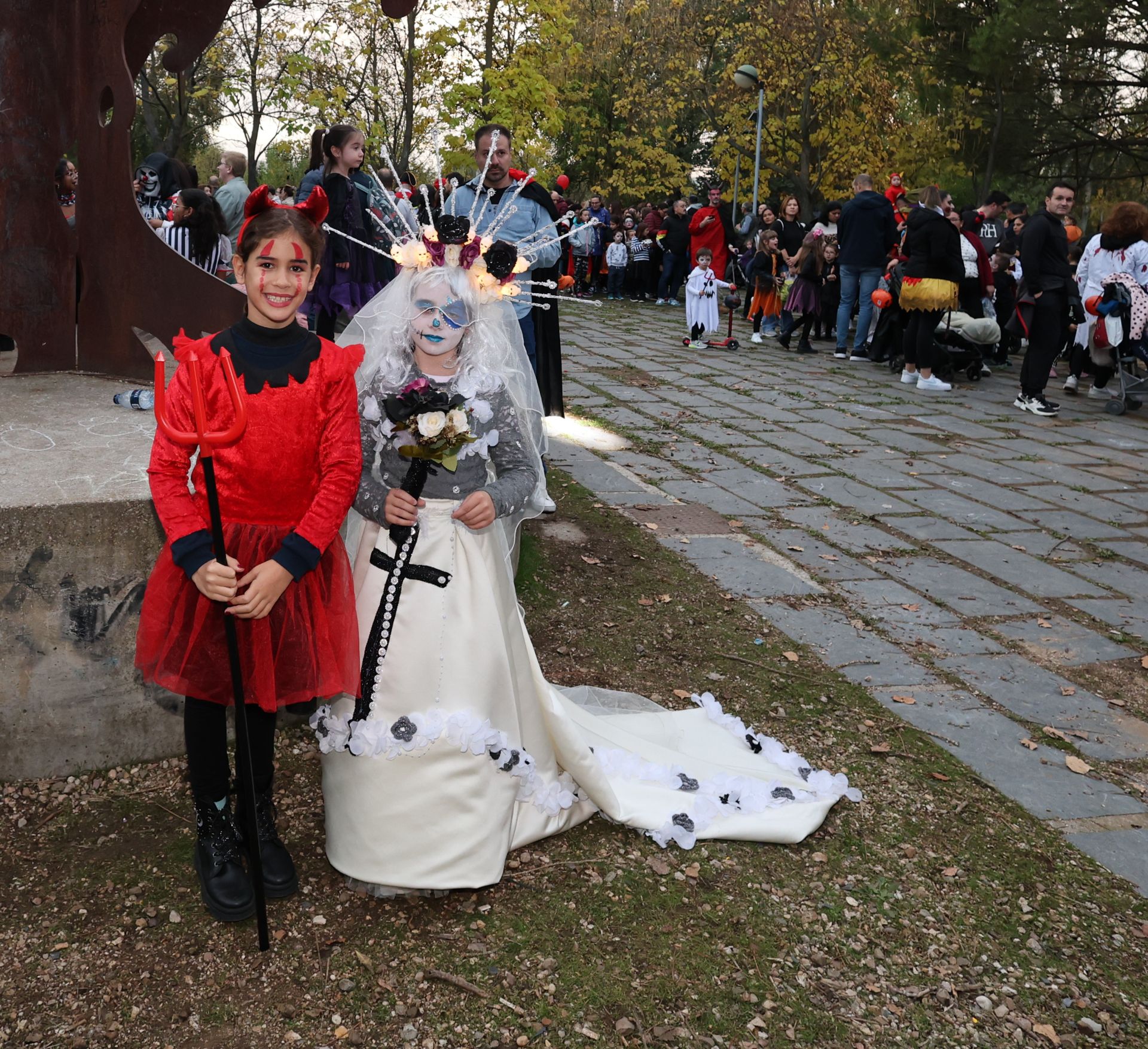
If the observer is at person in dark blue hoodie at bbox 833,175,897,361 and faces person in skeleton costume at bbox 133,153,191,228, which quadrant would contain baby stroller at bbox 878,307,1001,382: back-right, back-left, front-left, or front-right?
back-left

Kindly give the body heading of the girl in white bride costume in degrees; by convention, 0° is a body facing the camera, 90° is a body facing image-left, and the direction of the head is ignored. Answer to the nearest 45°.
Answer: approximately 0°

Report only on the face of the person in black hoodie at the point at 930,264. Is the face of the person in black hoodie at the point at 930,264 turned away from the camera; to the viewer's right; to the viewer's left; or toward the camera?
away from the camera

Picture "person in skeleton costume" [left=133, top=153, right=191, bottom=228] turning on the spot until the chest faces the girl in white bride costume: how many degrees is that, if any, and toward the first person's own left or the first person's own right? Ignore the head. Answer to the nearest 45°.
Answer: approximately 45° to the first person's own left

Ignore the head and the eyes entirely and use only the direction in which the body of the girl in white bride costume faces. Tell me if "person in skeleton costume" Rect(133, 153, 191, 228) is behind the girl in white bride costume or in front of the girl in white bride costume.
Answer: behind

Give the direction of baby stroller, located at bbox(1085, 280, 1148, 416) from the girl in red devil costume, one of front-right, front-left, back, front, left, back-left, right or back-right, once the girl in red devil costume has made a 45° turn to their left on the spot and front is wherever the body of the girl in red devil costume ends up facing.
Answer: left

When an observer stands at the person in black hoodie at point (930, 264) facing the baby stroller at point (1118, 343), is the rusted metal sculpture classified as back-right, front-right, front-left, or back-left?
back-right
